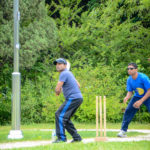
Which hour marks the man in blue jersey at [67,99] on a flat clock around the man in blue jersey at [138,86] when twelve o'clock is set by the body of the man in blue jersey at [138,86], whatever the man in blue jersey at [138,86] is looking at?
the man in blue jersey at [67,99] is roughly at 12 o'clock from the man in blue jersey at [138,86].

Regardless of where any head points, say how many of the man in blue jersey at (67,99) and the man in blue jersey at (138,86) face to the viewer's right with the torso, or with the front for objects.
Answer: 0

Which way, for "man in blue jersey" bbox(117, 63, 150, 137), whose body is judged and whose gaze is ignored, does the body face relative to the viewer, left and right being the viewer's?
facing the viewer and to the left of the viewer

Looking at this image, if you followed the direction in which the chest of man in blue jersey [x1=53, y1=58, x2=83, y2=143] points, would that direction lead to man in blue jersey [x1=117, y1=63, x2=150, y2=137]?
no
